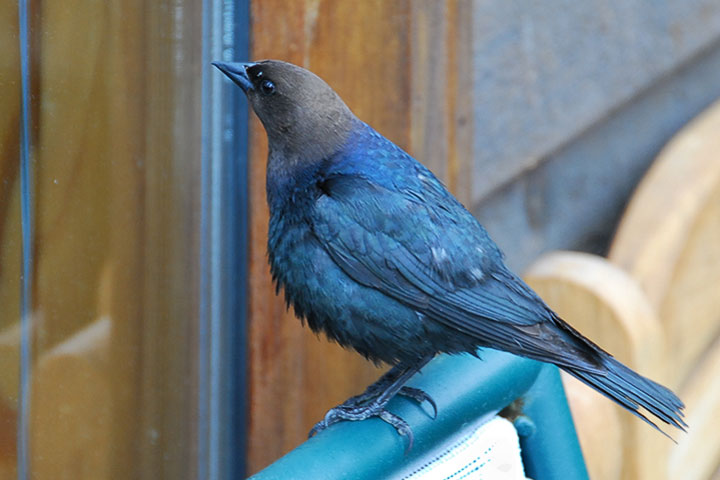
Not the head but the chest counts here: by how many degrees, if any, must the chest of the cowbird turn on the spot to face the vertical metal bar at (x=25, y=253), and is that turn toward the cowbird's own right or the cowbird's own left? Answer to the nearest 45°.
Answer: approximately 45° to the cowbird's own left

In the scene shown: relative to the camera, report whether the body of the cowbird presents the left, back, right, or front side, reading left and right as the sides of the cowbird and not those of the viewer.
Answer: left

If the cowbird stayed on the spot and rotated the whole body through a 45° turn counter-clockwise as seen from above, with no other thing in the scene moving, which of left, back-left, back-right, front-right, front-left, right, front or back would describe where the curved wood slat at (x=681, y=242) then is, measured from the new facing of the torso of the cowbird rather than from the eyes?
back
